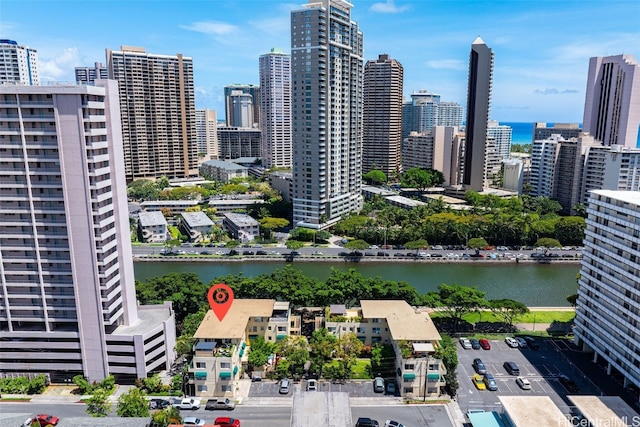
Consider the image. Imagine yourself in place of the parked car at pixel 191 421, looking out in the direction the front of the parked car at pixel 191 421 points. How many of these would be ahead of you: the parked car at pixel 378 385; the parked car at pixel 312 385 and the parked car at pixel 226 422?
3

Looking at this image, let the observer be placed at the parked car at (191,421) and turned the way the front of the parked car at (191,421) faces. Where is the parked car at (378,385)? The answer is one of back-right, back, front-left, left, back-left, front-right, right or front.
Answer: front

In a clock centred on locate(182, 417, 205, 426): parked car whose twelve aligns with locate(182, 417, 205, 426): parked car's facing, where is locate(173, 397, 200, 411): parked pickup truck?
locate(173, 397, 200, 411): parked pickup truck is roughly at 9 o'clock from locate(182, 417, 205, 426): parked car.

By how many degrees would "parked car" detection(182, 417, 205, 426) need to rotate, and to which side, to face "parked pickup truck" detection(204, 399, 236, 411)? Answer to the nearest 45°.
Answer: approximately 45° to its left

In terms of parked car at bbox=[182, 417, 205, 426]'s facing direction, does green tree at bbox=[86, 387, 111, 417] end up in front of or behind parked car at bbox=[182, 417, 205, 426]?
behind

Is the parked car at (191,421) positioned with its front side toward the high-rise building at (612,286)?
yes

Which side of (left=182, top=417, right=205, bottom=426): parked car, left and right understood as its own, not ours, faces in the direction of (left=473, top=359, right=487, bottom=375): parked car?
front

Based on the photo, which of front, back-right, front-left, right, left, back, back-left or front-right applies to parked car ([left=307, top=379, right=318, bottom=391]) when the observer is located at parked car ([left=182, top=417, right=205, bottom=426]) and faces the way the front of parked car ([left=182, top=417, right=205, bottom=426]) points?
front

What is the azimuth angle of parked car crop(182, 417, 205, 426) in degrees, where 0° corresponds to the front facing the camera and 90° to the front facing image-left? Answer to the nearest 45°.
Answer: approximately 270°

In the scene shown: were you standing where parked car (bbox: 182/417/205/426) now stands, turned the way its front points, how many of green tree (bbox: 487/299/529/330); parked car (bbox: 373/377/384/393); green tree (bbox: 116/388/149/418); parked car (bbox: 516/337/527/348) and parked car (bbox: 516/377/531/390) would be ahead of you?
4

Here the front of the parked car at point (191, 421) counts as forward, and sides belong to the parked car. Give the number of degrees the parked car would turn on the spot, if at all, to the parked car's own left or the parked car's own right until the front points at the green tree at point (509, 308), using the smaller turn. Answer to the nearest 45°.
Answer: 0° — it already faces it

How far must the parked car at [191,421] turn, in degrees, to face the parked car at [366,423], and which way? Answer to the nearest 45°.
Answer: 0° — it already faces it
